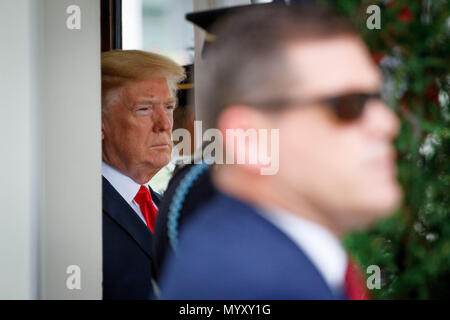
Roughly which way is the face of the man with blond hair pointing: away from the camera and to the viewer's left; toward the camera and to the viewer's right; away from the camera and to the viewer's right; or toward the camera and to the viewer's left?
toward the camera and to the viewer's right

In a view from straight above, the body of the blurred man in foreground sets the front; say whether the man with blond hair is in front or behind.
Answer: behind

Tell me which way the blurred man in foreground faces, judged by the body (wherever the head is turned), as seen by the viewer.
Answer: to the viewer's right

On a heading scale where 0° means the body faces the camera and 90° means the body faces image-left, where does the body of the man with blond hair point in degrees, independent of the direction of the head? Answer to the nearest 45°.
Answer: approximately 315°

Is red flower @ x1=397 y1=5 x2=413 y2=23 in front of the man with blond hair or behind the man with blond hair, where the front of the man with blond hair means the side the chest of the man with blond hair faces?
in front

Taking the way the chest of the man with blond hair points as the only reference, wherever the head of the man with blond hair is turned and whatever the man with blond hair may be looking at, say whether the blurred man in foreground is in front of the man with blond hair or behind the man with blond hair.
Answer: in front

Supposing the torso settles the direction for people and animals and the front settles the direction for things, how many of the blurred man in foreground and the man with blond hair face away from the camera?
0
